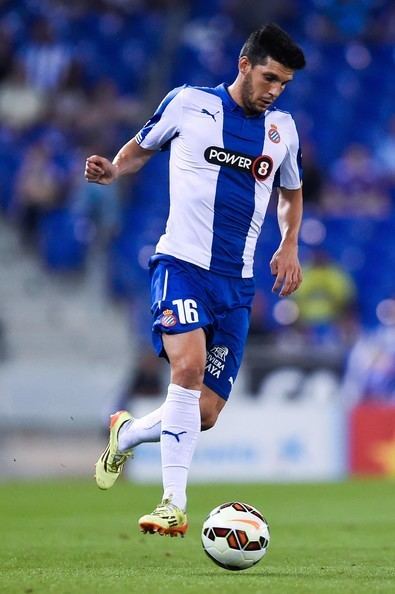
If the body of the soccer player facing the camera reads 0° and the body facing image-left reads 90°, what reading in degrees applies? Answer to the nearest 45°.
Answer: approximately 315°

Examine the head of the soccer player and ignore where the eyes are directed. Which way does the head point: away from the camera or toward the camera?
toward the camera
